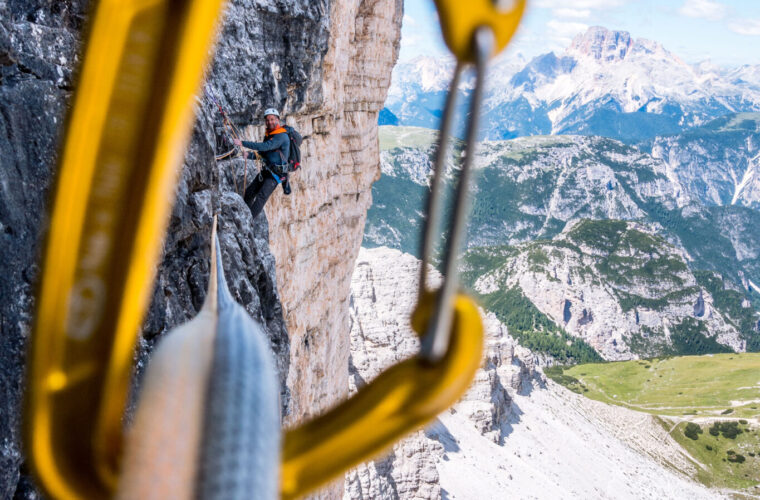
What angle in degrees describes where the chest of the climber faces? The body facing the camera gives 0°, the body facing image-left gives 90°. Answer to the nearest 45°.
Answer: approximately 45°
